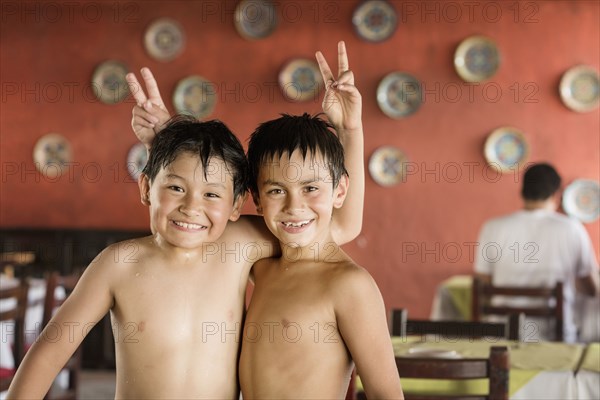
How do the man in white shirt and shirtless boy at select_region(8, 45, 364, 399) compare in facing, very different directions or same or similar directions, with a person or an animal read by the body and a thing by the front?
very different directions

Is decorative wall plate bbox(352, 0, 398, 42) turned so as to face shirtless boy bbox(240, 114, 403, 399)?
yes

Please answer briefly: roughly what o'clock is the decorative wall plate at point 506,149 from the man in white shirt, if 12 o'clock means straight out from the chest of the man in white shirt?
The decorative wall plate is roughly at 12 o'clock from the man in white shirt.

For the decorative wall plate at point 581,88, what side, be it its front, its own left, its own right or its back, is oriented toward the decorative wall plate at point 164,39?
right

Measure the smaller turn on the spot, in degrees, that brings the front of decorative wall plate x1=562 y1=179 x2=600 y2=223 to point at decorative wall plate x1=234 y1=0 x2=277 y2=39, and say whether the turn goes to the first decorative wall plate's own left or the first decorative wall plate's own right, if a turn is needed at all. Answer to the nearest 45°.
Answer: approximately 90° to the first decorative wall plate's own right

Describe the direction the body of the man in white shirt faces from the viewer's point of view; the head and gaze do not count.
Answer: away from the camera

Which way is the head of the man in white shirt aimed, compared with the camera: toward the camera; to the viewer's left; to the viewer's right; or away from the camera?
away from the camera
